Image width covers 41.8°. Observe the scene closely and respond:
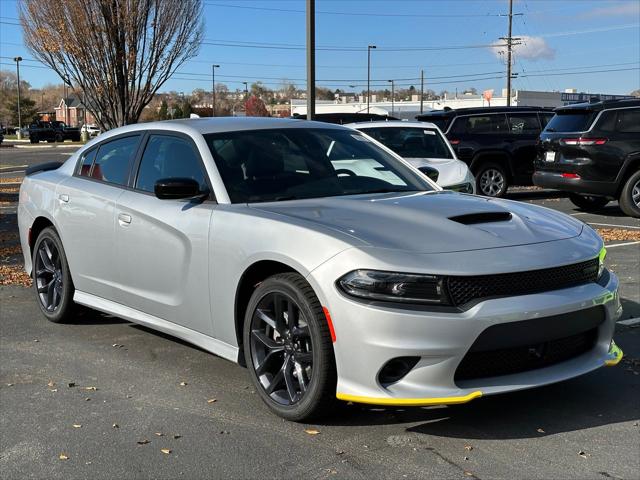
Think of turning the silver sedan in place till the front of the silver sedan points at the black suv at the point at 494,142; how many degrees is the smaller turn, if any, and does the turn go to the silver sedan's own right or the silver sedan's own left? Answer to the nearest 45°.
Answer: approximately 135° to the silver sedan's own left

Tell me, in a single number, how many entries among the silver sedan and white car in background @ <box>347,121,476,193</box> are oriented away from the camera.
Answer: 0

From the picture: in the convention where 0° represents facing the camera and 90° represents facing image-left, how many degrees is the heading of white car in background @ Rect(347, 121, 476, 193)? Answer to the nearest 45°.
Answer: approximately 315°

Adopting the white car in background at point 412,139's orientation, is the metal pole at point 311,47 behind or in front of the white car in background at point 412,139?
behind

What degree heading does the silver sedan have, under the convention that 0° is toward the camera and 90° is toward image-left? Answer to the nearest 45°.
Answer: approximately 315°

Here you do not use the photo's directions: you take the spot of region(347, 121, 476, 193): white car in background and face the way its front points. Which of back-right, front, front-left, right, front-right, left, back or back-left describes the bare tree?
back

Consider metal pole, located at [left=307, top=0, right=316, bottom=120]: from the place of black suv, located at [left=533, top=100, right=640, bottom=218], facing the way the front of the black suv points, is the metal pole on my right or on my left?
on my left

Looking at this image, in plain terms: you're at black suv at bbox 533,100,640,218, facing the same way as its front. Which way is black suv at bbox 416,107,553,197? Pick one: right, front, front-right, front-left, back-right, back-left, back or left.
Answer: left

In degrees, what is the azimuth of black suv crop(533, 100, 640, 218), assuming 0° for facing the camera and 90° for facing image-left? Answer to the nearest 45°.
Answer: approximately 225°

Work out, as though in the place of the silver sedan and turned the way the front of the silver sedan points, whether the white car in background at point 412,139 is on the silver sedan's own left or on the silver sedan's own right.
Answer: on the silver sedan's own left
